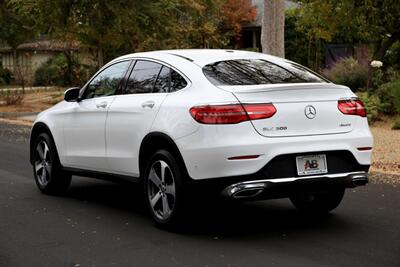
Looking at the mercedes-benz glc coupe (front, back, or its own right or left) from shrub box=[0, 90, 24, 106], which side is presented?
front

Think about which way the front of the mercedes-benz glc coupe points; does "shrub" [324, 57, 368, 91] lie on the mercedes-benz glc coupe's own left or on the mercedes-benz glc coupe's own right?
on the mercedes-benz glc coupe's own right

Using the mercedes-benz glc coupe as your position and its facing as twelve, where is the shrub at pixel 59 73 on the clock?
The shrub is roughly at 1 o'clock from the mercedes-benz glc coupe.

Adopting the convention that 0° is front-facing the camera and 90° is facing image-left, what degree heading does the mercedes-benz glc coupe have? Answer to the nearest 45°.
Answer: approximately 135°

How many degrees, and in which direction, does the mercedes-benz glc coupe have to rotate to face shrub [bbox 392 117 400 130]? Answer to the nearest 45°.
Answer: approximately 90° to its right

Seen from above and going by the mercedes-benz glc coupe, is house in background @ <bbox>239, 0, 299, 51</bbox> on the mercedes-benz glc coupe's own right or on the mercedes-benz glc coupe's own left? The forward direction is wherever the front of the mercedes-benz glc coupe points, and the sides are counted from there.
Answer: on the mercedes-benz glc coupe's own right

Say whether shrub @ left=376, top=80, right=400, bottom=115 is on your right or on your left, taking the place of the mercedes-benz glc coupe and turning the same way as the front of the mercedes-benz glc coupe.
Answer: on your right

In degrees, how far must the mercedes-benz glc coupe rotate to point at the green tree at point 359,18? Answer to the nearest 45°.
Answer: approximately 45° to its right
